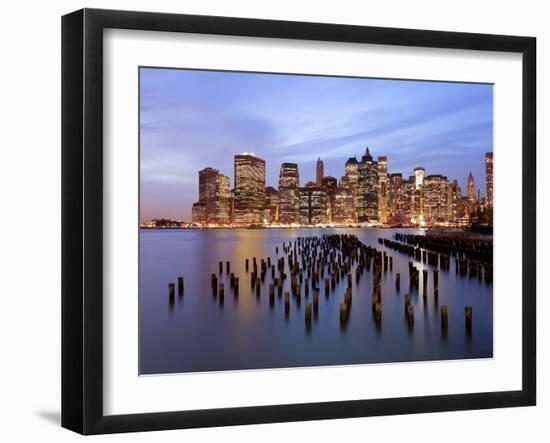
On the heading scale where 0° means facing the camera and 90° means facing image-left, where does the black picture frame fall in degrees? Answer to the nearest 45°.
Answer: approximately 315°
